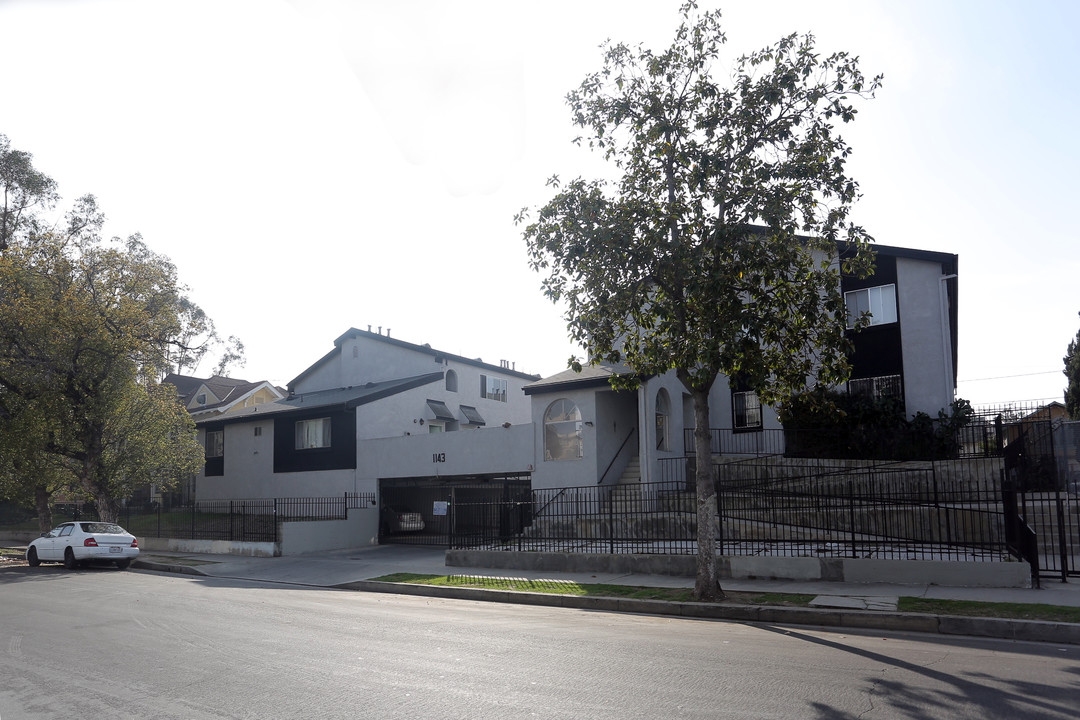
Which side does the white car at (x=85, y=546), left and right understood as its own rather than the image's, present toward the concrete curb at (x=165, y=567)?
back

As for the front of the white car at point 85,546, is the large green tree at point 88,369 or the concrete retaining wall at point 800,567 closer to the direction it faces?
the large green tree

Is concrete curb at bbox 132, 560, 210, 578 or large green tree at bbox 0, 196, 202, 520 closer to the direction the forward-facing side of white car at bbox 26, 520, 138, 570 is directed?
the large green tree

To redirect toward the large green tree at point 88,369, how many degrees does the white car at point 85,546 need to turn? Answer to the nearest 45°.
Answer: approximately 45° to its right

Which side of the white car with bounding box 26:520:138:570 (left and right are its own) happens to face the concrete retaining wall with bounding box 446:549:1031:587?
back

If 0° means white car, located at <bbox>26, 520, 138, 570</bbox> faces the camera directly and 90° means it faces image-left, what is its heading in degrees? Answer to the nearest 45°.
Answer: approximately 135°

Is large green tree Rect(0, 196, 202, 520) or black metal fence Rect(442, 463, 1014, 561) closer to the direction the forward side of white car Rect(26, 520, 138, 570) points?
the large green tree

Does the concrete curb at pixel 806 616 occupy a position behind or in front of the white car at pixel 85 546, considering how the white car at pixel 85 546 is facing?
behind

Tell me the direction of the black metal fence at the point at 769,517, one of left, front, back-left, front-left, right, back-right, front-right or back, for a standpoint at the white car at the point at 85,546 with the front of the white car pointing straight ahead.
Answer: back
